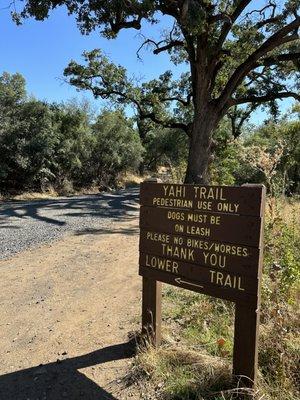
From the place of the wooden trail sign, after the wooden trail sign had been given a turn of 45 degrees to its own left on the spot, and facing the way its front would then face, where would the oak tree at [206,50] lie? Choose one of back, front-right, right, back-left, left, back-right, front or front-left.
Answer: back

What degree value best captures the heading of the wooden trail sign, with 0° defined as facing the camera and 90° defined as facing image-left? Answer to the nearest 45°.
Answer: approximately 45°

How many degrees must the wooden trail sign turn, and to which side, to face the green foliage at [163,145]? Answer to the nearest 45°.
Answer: approximately 135° to its right

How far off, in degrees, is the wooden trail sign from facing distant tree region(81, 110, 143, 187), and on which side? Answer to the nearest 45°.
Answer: approximately 135° to its right

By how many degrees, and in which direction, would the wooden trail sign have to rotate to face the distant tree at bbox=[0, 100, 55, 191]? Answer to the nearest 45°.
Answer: approximately 90° to its right
